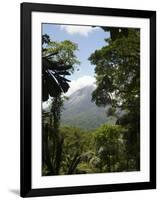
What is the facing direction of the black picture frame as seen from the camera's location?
facing the viewer and to the right of the viewer
